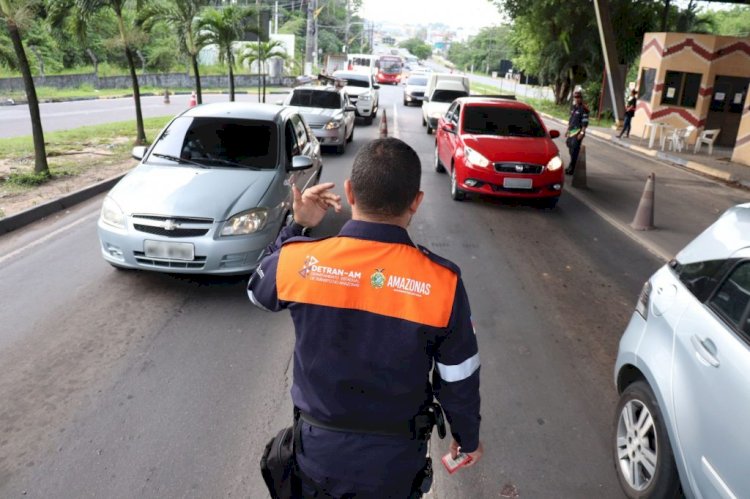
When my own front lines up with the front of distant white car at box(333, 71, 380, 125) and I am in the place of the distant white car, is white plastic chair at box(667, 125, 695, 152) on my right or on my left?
on my left

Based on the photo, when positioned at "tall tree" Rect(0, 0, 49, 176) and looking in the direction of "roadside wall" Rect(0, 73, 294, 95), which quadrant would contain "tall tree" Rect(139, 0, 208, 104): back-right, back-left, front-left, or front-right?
front-right

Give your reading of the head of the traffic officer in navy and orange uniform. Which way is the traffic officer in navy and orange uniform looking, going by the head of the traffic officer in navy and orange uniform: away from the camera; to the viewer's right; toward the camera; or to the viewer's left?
away from the camera

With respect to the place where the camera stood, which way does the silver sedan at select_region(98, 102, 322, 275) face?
facing the viewer and to the left of the viewer

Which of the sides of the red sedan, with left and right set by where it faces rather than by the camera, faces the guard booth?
left

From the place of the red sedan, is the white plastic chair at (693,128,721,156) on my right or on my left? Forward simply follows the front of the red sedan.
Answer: on my left

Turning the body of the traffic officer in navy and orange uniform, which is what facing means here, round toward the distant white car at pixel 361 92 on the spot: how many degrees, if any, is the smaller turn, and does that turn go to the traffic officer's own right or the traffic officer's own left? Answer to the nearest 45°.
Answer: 0° — they already face it

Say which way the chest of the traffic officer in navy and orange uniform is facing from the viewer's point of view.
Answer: away from the camera

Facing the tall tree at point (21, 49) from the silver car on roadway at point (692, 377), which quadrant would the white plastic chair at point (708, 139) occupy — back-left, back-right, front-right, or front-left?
front-right

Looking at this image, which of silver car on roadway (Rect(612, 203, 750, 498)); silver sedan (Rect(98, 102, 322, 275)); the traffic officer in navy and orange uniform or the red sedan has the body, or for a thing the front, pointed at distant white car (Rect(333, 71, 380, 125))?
the traffic officer in navy and orange uniform

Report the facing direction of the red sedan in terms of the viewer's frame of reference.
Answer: facing the viewer and to the right of the viewer

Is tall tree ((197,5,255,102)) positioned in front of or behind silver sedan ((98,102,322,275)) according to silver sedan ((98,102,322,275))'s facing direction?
behind

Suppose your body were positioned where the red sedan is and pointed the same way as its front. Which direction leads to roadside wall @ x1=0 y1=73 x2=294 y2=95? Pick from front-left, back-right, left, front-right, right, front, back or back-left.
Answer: back

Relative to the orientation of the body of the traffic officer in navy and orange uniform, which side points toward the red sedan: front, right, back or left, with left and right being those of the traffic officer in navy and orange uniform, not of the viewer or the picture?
front
